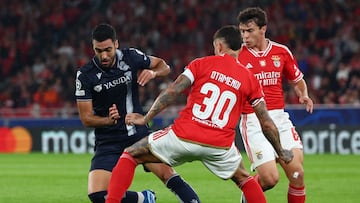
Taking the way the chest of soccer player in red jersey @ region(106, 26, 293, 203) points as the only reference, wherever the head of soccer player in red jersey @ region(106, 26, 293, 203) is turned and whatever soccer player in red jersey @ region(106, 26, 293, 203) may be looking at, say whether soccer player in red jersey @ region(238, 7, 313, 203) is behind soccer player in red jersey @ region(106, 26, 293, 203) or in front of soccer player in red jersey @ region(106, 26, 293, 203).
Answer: in front

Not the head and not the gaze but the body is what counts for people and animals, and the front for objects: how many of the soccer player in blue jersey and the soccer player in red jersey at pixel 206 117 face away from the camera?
1

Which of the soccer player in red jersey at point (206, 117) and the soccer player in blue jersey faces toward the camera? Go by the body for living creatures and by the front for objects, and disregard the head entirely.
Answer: the soccer player in blue jersey

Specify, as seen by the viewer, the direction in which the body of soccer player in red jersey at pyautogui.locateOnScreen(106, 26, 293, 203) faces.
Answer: away from the camera

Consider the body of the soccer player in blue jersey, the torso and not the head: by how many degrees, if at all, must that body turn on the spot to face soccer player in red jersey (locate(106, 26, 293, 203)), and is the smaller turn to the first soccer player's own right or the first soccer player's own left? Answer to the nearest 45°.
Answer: approximately 45° to the first soccer player's own left

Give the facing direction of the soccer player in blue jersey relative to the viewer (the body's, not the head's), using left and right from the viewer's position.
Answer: facing the viewer

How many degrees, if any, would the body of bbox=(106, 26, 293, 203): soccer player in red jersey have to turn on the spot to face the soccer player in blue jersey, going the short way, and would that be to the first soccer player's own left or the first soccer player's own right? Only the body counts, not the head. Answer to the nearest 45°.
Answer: approximately 45° to the first soccer player's own left

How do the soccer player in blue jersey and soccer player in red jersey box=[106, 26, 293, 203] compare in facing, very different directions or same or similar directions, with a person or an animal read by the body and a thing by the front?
very different directions

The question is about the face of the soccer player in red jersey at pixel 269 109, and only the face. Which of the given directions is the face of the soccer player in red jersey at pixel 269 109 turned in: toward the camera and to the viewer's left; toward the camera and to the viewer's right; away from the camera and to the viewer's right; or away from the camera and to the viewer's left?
toward the camera and to the viewer's left
